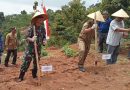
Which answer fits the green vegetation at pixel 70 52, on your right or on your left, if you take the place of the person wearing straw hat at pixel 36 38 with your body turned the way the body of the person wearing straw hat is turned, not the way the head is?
on your left
